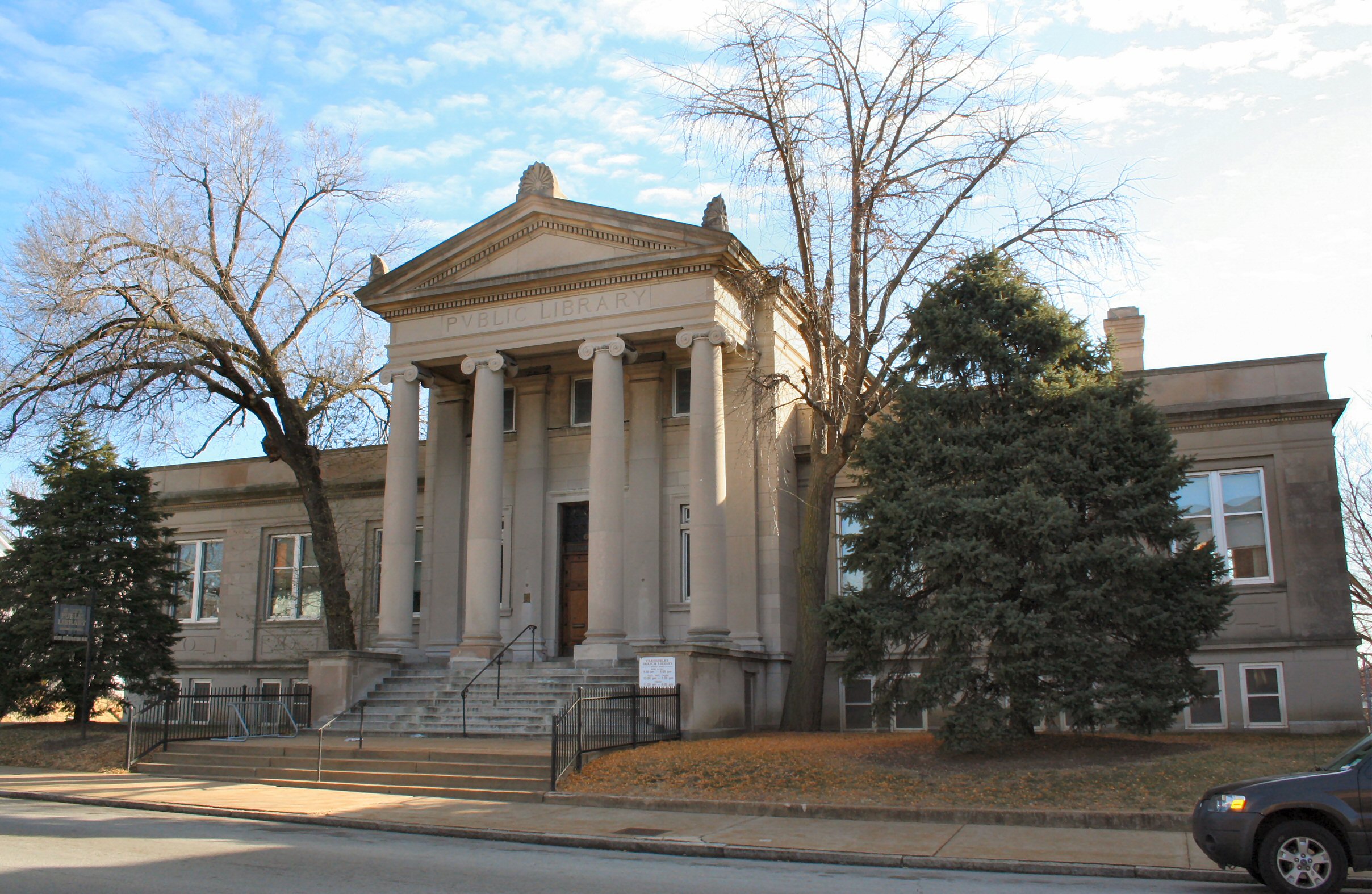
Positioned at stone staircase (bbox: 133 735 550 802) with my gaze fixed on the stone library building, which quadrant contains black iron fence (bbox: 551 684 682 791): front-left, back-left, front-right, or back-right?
front-right

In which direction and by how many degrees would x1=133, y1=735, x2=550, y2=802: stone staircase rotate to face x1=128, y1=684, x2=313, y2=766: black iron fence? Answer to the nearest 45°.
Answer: approximately 90° to its right

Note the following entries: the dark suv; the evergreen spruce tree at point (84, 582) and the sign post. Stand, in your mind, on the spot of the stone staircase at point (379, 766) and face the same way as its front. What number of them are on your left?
1

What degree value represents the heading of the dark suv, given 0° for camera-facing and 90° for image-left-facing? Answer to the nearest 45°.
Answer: approximately 90°

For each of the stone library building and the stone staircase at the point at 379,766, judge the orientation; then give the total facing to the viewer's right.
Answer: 0

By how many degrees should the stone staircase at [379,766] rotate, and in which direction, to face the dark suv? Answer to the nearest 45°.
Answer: approximately 90° to its left

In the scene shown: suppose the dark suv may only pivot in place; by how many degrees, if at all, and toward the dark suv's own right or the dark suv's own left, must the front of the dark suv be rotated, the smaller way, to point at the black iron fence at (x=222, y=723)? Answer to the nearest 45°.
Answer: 0° — it already faces it

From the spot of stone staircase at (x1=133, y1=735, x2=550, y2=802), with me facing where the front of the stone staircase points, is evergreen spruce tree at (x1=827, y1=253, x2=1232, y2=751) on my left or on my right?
on my left

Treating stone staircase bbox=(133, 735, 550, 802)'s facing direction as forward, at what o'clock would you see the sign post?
The sign post is roughly at 3 o'clock from the stone staircase.

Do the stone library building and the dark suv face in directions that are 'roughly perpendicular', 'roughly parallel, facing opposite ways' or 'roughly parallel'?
roughly perpendicular

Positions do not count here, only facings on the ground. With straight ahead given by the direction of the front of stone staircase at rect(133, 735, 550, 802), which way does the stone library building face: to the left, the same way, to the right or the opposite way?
the same way

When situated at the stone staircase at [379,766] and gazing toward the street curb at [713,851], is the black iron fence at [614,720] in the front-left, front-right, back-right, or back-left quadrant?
front-left

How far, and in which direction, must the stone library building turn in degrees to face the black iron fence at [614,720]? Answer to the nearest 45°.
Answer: approximately 45° to its left

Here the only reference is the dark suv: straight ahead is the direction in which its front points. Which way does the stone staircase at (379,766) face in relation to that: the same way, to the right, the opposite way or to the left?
to the left

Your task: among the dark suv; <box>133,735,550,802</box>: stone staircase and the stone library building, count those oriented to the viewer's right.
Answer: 0

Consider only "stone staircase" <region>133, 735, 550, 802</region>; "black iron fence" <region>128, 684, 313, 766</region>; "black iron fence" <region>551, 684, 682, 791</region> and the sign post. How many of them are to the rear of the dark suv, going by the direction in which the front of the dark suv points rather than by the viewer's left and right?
0

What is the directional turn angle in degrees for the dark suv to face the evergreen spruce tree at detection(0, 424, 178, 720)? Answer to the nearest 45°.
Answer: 0° — it already faces it

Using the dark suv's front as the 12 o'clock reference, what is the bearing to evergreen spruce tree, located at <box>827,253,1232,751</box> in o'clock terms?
The evergreen spruce tree is roughly at 2 o'clock from the dark suv.

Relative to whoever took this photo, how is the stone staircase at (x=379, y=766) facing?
facing the viewer and to the left of the viewer

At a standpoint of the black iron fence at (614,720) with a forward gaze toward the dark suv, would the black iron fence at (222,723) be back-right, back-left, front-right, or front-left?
back-right
